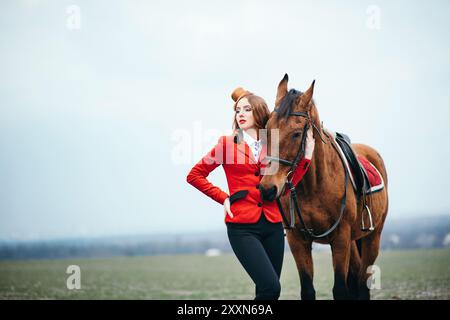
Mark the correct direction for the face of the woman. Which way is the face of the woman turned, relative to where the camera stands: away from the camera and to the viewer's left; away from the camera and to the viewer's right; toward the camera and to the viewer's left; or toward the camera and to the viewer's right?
toward the camera and to the viewer's left

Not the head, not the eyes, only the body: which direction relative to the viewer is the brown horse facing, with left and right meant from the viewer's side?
facing the viewer and to the left of the viewer

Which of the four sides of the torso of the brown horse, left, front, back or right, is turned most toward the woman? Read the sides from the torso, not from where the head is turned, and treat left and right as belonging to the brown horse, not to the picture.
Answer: front
